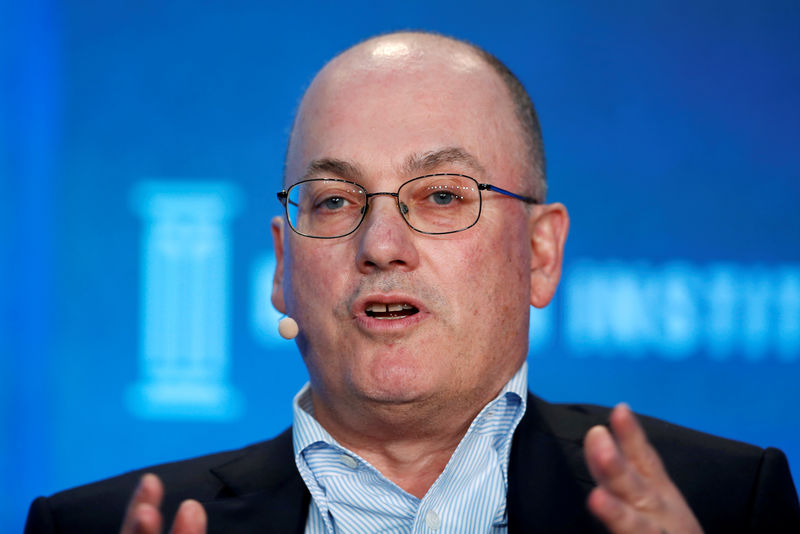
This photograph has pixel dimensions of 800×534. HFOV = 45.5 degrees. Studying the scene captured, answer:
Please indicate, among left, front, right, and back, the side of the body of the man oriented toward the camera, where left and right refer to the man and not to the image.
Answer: front
